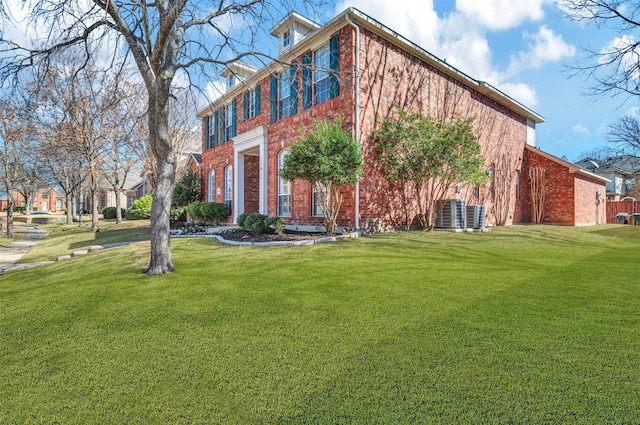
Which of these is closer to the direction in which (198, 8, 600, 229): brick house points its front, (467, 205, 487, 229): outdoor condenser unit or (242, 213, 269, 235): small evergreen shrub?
the small evergreen shrub

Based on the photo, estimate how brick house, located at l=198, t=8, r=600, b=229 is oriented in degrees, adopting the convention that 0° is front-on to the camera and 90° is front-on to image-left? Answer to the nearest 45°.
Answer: approximately 45°

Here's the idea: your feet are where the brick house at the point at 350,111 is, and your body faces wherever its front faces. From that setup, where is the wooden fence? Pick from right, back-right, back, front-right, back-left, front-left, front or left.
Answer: back

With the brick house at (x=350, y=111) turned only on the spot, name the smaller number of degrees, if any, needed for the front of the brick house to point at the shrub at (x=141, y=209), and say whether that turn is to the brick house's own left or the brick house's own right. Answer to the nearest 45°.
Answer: approximately 90° to the brick house's own right

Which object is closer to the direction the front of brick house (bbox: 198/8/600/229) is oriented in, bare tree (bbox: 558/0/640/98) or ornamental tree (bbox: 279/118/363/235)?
the ornamental tree

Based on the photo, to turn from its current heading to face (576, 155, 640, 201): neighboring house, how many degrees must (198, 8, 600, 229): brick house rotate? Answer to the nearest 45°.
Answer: approximately 180°

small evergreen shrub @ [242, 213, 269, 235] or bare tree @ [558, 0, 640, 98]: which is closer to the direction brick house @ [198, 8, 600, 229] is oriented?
the small evergreen shrub

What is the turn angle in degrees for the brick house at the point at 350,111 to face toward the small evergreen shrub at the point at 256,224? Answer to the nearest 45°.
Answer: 0° — it already faces it

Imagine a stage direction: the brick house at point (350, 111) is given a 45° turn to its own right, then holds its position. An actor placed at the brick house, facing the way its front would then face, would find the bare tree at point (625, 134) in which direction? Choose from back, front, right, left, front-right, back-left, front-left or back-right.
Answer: back
